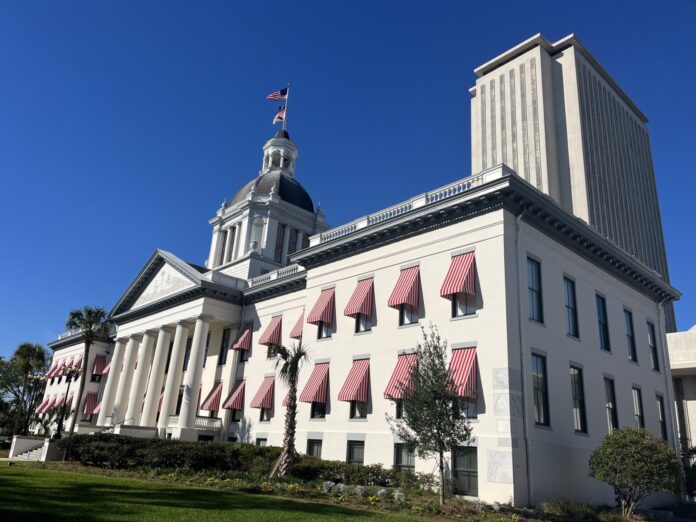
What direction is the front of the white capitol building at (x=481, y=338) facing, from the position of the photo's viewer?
facing the viewer and to the left of the viewer
